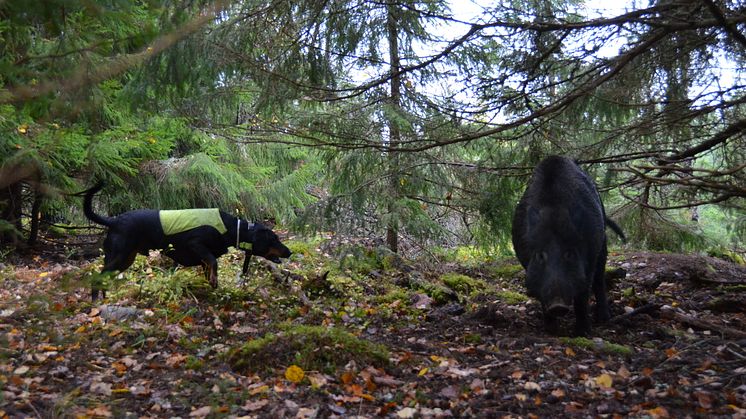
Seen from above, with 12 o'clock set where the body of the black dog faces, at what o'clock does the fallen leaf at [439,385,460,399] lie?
The fallen leaf is roughly at 2 o'clock from the black dog.

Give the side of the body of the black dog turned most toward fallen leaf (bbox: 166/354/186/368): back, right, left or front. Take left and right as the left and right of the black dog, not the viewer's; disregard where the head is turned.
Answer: right

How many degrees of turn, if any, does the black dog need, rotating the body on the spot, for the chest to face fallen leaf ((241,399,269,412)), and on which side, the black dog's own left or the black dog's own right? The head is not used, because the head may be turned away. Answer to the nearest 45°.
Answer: approximately 90° to the black dog's own right

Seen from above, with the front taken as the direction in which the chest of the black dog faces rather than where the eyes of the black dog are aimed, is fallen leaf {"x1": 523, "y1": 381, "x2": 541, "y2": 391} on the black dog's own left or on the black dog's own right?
on the black dog's own right

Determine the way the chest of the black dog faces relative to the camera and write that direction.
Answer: to the viewer's right

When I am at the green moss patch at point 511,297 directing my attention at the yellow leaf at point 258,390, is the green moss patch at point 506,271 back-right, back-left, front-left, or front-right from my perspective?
back-right

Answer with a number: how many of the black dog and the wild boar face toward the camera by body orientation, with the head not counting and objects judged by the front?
1

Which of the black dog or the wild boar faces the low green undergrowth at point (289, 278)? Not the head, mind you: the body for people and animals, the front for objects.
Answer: the black dog

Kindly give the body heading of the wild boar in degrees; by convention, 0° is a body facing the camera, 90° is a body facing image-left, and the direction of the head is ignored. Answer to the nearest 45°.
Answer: approximately 0°

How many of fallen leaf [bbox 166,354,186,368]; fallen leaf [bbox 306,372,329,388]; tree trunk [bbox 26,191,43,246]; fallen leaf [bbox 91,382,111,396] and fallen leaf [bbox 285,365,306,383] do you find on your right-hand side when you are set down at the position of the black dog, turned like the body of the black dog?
4

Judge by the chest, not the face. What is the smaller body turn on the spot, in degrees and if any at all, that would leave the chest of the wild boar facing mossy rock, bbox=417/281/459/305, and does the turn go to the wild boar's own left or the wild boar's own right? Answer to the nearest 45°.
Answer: approximately 135° to the wild boar's own right

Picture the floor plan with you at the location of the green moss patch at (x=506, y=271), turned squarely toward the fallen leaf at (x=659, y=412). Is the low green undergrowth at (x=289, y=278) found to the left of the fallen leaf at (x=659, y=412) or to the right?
right

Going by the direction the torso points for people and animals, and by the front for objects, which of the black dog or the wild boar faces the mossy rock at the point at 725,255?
the black dog

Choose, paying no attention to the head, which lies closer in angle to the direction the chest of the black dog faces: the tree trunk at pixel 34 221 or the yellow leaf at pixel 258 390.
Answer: the yellow leaf
